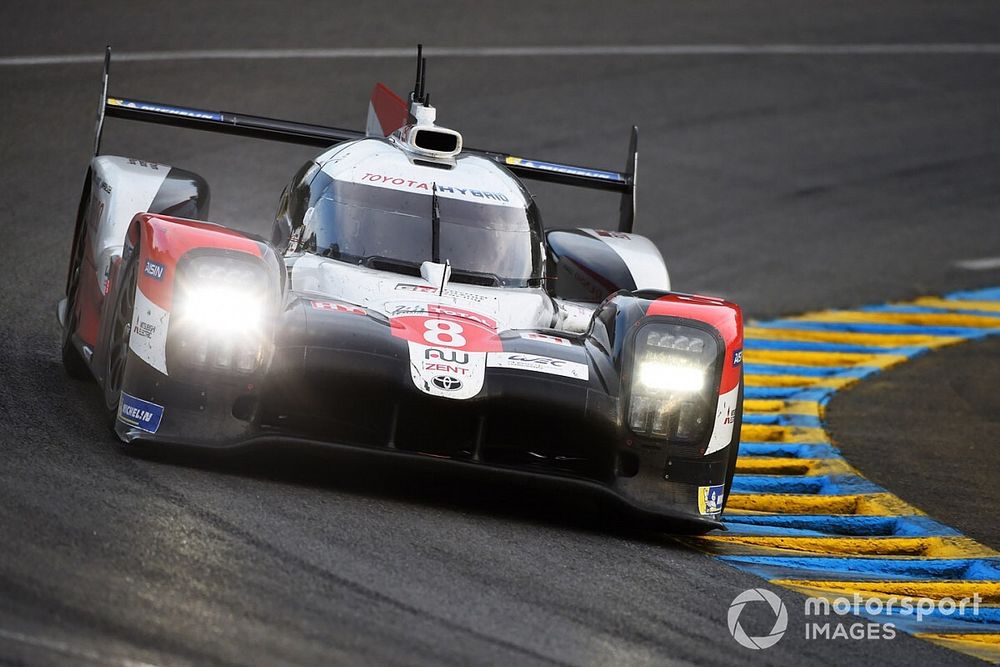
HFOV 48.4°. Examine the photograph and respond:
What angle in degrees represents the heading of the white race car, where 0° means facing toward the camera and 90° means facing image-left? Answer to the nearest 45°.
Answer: approximately 0°
